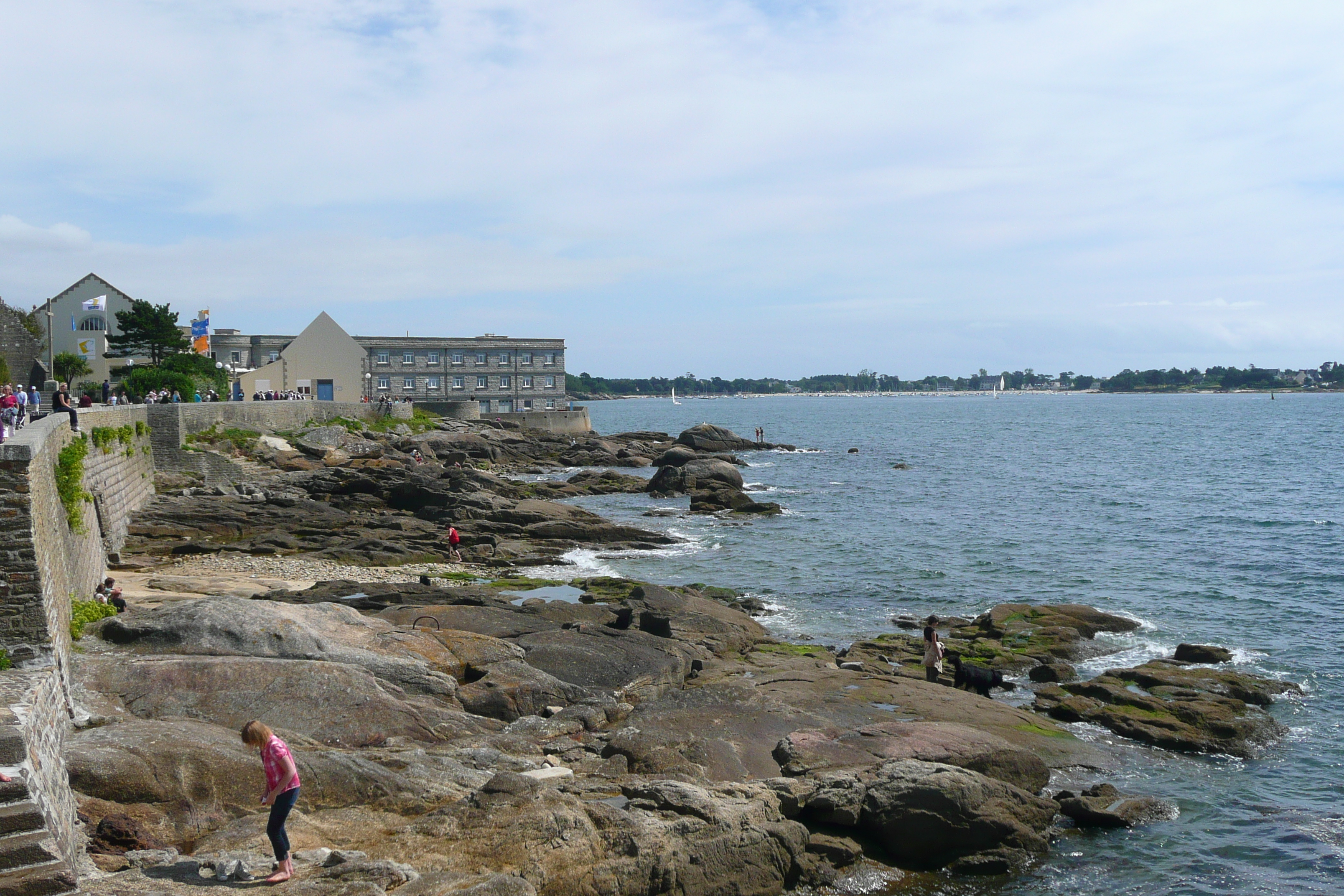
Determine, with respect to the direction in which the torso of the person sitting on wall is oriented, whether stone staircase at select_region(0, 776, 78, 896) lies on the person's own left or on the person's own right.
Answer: on the person's own right

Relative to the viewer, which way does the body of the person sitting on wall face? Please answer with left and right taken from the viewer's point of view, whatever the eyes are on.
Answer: facing to the right of the viewer

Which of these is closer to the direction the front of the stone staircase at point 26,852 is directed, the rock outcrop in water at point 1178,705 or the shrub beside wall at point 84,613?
the rock outcrop in water

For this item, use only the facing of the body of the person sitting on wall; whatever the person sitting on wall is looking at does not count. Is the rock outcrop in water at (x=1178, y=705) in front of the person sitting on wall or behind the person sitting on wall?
in front

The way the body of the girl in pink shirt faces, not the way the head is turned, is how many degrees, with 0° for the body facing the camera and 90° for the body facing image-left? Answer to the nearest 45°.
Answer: approximately 90°

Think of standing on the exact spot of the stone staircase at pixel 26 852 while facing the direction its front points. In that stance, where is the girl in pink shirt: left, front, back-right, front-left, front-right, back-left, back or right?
front-left

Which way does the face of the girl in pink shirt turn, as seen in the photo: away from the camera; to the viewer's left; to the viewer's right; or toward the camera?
to the viewer's left

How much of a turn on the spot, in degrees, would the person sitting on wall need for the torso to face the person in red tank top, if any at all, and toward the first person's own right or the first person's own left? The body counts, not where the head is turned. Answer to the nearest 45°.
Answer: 0° — they already face them

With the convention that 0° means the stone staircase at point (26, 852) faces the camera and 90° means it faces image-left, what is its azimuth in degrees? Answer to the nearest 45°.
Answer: approximately 315°

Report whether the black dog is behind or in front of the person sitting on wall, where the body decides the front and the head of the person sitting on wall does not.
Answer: in front

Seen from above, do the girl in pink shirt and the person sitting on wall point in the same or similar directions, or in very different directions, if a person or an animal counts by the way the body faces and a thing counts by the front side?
very different directions

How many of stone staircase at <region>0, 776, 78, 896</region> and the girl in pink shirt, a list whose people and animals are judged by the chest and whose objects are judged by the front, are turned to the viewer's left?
1

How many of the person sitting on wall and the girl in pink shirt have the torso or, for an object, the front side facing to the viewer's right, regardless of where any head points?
1
